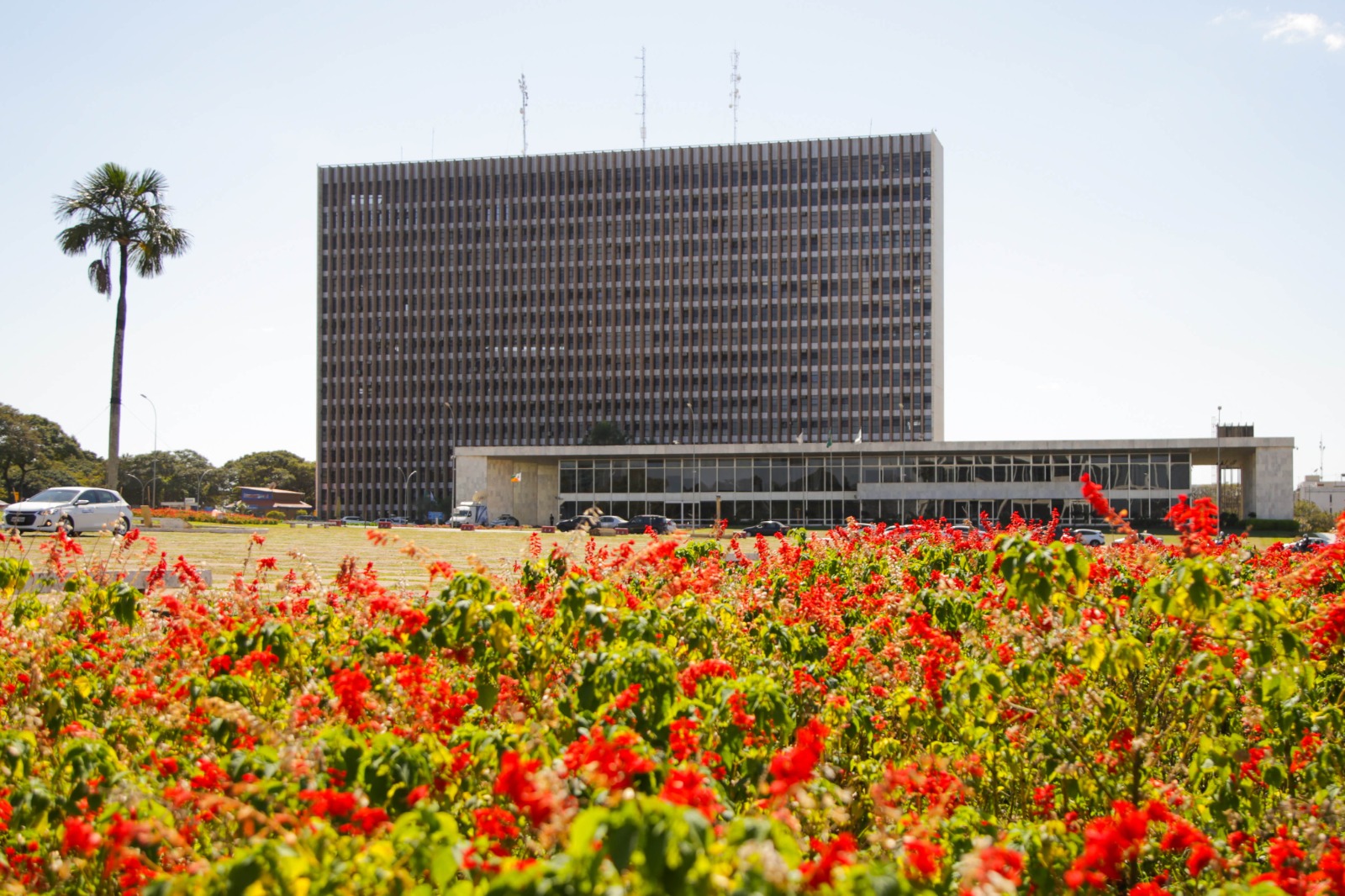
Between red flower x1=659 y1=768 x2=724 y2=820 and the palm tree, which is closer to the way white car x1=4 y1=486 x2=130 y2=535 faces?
the red flower

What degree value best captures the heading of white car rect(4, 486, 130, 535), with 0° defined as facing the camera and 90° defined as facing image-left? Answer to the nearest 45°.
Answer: approximately 45°

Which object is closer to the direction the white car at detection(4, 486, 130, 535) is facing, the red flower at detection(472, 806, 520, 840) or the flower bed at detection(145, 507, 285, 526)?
the red flower

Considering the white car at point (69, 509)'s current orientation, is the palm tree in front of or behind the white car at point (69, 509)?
behind

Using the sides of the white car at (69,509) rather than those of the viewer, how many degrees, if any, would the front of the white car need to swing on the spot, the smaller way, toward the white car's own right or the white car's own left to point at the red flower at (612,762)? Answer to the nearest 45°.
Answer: approximately 45° to the white car's own left

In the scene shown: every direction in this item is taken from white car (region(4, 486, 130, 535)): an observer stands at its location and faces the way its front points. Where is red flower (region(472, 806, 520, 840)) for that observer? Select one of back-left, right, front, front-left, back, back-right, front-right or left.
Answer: front-left

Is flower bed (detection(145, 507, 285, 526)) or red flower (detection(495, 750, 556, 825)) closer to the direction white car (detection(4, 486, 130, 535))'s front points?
the red flower
